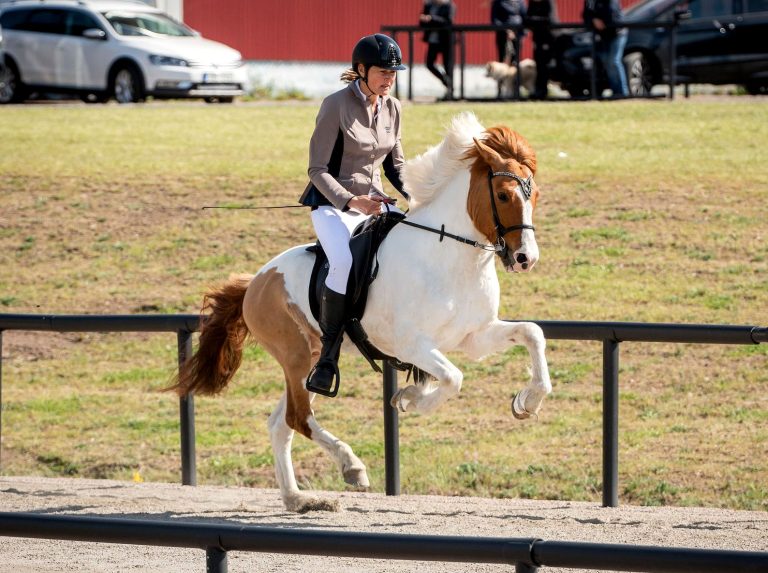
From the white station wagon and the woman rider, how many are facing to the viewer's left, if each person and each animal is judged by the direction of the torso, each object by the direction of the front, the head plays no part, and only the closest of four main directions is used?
0

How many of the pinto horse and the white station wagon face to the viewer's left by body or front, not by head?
0

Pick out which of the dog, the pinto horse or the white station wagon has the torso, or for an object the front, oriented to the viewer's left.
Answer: the dog

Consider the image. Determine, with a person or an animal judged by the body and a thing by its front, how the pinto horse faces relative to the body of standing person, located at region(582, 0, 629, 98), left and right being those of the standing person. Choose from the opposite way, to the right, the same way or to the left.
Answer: to the left

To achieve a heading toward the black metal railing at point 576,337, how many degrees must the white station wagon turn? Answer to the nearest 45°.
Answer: approximately 45° to its right

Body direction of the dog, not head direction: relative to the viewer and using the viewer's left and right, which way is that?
facing to the left of the viewer

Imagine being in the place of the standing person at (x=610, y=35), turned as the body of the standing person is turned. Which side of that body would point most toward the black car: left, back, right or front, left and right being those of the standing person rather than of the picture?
back

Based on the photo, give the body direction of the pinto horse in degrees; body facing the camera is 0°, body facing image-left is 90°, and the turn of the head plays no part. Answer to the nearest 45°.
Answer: approximately 315°

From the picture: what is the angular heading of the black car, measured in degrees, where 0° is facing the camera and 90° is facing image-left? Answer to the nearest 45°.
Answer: approximately 45°

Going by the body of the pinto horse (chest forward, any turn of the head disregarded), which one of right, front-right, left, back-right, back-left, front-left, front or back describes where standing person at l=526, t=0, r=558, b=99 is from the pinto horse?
back-left

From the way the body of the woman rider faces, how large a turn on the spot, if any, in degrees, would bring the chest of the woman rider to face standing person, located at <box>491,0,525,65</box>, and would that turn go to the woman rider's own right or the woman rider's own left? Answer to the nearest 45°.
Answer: approximately 135° to the woman rider's own left

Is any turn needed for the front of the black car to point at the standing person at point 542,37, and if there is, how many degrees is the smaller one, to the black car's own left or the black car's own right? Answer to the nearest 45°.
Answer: approximately 45° to the black car's own right

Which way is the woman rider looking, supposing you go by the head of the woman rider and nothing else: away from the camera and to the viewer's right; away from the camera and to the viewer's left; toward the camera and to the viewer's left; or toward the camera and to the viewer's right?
toward the camera and to the viewer's right

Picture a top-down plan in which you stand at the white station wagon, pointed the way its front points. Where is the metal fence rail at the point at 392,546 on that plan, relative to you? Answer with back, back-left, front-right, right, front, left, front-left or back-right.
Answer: front-right

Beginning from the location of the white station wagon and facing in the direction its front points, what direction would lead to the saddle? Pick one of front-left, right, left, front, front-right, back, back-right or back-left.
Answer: front-right
